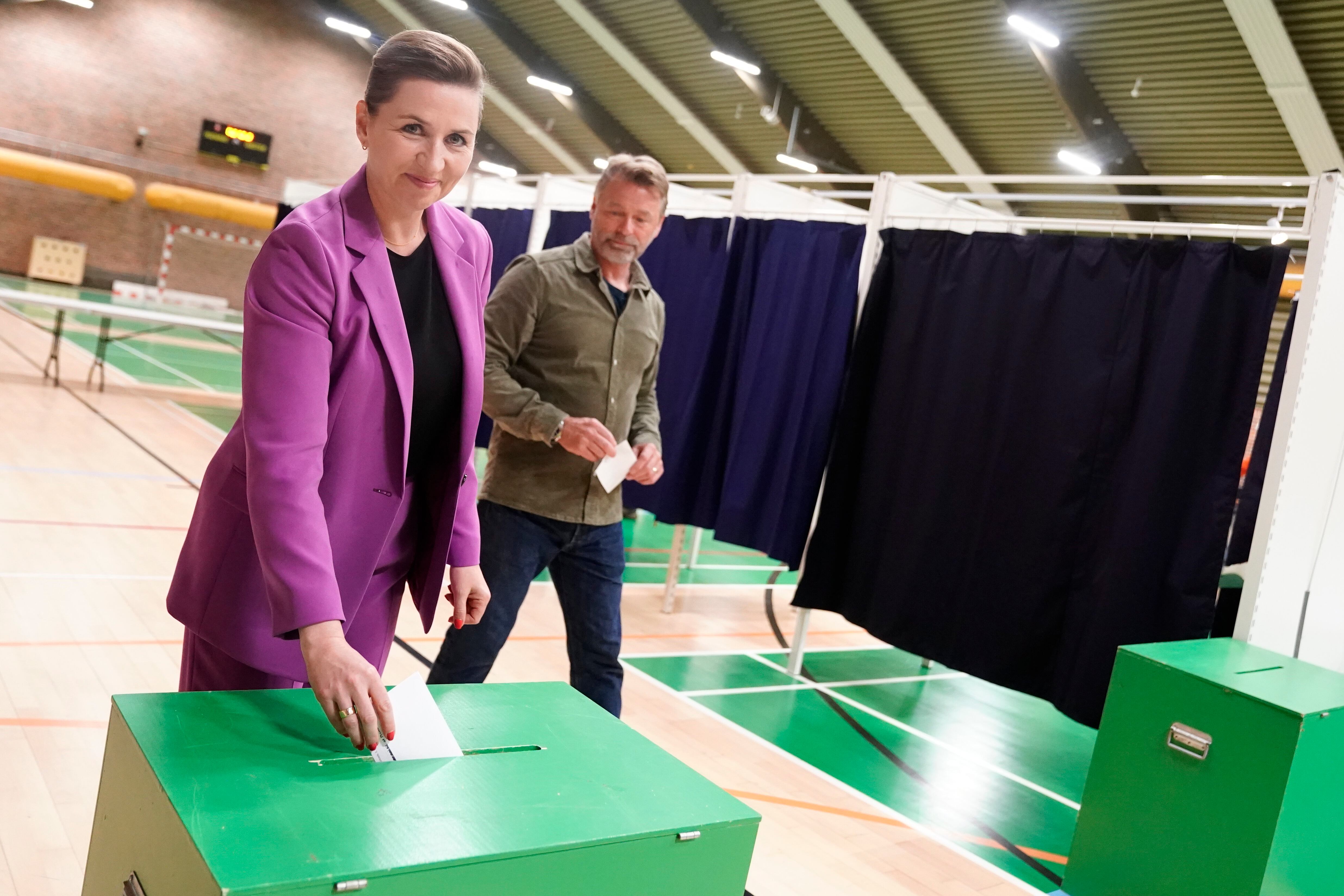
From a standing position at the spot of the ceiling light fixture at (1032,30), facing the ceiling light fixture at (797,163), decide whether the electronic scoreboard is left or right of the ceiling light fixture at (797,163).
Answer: left

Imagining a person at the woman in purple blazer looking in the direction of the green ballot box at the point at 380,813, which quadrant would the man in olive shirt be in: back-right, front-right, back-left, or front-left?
back-left

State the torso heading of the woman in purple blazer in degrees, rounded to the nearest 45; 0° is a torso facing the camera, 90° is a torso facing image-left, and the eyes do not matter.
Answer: approximately 315°

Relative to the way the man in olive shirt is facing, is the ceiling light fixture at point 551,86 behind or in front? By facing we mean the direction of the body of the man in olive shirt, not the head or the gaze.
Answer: behind

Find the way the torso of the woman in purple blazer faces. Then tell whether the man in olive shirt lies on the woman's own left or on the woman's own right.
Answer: on the woman's own left

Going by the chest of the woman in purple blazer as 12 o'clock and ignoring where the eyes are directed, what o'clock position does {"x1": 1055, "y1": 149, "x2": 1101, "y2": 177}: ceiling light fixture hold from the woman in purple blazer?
The ceiling light fixture is roughly at 9 o'clock from the woman in purple blazer.

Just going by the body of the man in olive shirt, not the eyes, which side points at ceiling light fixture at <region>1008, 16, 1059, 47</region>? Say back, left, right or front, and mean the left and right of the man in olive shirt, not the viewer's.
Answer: left

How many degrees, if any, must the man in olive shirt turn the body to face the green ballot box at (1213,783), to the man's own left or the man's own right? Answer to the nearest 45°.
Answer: approximately 45° to the man's own left
